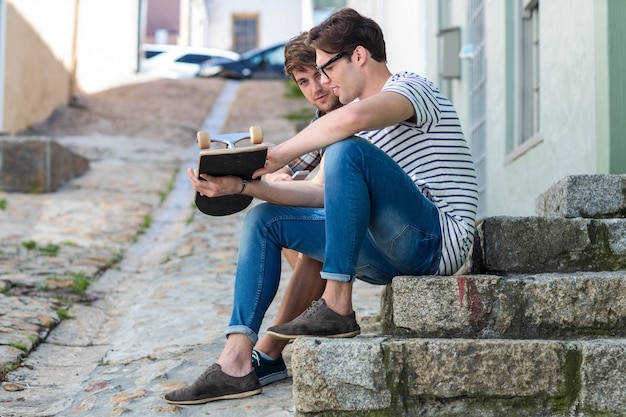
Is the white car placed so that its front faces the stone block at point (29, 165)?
no

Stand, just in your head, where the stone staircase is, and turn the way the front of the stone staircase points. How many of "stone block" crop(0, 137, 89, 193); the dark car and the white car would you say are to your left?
0

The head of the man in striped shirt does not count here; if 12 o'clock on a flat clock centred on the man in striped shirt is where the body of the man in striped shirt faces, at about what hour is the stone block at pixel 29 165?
The stone block is roughly at 2 o'clock from the man in striped shirt.

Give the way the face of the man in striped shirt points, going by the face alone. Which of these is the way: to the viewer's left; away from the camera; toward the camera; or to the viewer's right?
to the viewer's left

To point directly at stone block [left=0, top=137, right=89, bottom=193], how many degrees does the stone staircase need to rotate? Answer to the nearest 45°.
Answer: approximately 45° to its right

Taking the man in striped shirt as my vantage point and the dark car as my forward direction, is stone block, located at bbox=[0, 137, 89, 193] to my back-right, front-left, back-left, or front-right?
front-left

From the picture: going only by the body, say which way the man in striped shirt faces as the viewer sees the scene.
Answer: to the viewer's left

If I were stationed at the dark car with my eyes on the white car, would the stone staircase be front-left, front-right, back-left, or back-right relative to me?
back-left

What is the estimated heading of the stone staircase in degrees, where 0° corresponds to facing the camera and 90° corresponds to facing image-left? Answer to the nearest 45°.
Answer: approximately 90°
